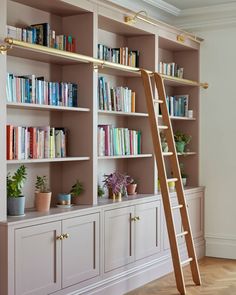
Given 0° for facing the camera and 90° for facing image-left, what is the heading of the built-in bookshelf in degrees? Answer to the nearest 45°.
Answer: approximately 315°

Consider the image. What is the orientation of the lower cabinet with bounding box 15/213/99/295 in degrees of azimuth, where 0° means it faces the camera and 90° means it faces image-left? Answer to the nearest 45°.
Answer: approximately 315°

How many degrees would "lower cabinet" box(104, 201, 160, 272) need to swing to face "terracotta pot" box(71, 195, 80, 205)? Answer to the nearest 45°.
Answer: approximately 90° to its right

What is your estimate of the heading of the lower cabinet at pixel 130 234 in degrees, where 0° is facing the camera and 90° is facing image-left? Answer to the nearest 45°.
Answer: approximately 315°
